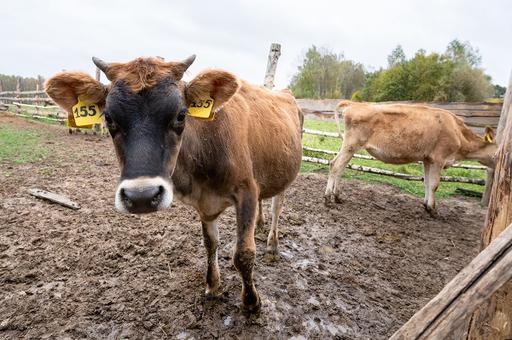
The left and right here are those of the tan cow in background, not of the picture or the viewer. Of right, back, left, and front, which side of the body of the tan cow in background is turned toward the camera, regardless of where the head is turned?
right

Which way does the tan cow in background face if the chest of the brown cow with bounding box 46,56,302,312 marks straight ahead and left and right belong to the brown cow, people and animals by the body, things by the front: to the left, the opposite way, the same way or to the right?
to the left

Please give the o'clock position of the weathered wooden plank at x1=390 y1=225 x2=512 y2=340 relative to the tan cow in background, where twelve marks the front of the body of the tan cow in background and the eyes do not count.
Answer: The weathered wooden plank is roughly at 3 o'clock from the tan cow in background.

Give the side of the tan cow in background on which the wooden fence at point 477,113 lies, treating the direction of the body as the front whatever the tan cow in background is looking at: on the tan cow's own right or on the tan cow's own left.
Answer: on the tan cow's own left

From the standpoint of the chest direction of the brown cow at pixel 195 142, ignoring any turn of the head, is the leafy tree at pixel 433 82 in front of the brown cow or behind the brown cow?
behind

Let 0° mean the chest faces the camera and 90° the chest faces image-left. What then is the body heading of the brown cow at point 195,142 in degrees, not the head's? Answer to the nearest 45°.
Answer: approximately 45°

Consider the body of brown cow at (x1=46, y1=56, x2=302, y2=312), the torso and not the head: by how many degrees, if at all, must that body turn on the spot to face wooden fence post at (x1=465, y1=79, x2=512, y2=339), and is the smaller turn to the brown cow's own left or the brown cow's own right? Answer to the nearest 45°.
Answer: approximately 90° to the brown cow's own left

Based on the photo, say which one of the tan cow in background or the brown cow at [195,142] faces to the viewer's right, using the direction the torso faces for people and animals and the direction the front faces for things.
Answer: the tan cow in background

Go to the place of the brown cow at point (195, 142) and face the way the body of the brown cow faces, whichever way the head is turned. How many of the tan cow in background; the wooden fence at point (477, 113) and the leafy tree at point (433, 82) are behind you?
3

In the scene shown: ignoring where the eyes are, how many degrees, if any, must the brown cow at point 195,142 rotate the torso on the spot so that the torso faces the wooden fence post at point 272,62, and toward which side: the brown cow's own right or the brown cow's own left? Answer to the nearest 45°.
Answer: approximately 135° to the brown cow's own right

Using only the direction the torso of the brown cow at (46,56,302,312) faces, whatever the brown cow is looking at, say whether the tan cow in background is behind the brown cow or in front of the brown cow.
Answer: behind

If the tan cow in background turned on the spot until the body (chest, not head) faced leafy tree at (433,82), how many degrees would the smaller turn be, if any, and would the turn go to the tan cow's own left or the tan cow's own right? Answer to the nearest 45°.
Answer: approximately 90° to the tan cow's own left

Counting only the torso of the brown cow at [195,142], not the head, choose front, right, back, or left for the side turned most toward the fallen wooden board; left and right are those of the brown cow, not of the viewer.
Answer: right
